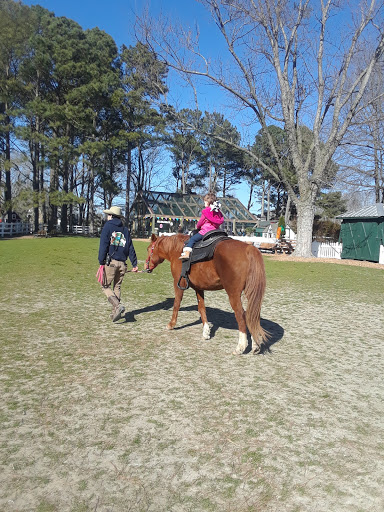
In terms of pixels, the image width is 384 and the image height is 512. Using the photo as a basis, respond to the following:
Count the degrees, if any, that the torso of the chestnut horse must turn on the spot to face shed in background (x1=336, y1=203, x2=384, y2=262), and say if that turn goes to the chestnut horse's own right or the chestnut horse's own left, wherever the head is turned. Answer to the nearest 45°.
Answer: approximately 90° to the chestnut horse's own right

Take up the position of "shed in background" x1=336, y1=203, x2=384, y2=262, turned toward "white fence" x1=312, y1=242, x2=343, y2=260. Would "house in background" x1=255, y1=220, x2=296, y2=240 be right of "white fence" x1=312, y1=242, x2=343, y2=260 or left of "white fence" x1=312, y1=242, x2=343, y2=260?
right

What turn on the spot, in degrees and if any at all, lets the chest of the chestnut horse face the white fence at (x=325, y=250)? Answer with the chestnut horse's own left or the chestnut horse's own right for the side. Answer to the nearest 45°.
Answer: approximately 45° to the chestnut horse's own right

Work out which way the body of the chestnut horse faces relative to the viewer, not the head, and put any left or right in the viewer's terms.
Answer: facing away from the viewer and to the left of the viewer

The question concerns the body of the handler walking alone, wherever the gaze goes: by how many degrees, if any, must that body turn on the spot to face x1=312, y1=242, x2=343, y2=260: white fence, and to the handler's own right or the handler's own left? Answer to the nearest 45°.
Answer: approximately 90° to the handler's own right

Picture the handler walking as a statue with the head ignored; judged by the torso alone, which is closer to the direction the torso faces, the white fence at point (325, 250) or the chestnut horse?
the white fence

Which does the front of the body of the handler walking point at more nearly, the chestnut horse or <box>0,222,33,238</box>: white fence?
the white fence

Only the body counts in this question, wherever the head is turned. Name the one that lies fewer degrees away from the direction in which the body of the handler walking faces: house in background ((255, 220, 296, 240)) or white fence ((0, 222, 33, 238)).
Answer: the white fence

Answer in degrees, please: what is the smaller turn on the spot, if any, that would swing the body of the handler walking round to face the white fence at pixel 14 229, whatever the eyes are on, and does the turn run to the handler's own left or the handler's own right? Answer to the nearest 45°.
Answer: approximately 45° to the handler's own right

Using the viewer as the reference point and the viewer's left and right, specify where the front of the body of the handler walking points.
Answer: facing away from the viewer and to the left of the viewer
